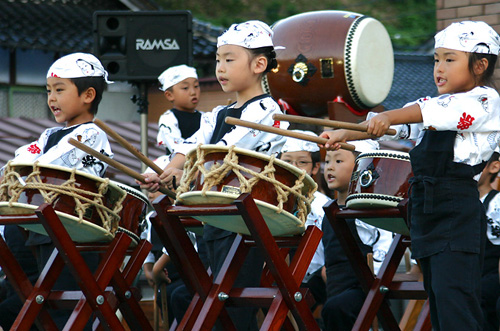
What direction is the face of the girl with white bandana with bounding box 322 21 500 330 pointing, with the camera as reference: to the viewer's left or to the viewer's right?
to the viewer's left

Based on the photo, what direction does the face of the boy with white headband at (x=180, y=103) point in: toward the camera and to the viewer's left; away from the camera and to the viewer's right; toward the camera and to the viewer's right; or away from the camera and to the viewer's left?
toward the camera and to the viewer's right

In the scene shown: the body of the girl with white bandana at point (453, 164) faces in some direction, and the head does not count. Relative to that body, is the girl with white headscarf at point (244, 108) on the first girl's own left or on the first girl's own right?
on the first girl's own right

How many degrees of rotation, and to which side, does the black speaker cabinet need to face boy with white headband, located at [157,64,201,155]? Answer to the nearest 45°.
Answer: approximately 45° to its left

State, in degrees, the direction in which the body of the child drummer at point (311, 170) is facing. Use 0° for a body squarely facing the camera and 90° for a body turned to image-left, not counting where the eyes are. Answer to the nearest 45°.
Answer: approximately 45°

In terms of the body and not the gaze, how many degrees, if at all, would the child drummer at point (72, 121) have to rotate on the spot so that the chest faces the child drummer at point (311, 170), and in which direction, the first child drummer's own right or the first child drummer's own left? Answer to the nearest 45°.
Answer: approximately 135° to the first child drummer's own left
